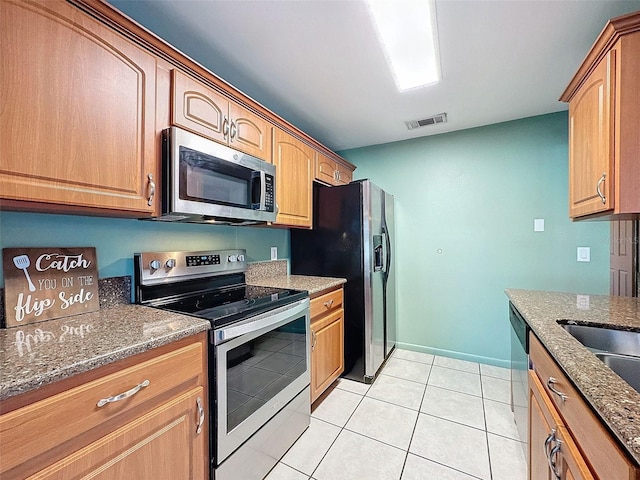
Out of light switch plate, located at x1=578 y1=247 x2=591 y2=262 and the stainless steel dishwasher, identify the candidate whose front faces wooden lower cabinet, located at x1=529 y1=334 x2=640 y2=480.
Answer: the light switch plate

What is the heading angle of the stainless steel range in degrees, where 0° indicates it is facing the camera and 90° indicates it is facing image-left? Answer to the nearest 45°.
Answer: approximately 315°

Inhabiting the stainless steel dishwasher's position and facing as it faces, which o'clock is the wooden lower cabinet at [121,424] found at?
The wooden lower cabinet is roughly at 10 o'clock from the stainless steel dishwasher.

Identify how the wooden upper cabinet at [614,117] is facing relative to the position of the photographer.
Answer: facing to the left of the viewer

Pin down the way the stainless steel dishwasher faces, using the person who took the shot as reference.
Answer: facing to the left of the viewer

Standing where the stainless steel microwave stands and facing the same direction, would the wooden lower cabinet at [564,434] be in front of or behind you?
in front

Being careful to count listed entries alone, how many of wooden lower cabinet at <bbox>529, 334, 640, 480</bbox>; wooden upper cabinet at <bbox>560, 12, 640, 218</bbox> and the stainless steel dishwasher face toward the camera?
0

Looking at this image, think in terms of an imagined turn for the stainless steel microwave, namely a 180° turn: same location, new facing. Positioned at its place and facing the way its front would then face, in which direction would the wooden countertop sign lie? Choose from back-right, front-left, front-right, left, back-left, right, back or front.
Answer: front-left

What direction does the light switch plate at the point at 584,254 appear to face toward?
toward the camera

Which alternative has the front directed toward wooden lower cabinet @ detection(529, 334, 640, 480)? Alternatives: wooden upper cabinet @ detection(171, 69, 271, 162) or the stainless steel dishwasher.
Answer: the wooden upper cabinet

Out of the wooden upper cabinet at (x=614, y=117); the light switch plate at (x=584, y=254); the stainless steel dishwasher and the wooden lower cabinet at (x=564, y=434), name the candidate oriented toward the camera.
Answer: the light switch plate

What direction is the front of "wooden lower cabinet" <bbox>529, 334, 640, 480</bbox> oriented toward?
to the viewer's left

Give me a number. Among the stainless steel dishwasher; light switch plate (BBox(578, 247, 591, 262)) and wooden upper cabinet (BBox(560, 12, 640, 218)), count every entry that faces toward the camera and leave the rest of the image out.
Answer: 1

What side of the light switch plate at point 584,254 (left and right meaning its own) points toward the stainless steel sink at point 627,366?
front

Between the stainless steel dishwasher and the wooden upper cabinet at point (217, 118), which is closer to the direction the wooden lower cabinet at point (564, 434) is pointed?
the wooden upper cabinet

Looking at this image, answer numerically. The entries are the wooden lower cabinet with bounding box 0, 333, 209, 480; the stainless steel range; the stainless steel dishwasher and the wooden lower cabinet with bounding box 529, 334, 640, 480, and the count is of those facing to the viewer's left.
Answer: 2

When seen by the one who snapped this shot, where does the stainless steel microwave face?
facing the viewer and to the right of the viewer

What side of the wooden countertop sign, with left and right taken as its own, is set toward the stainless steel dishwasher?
front
